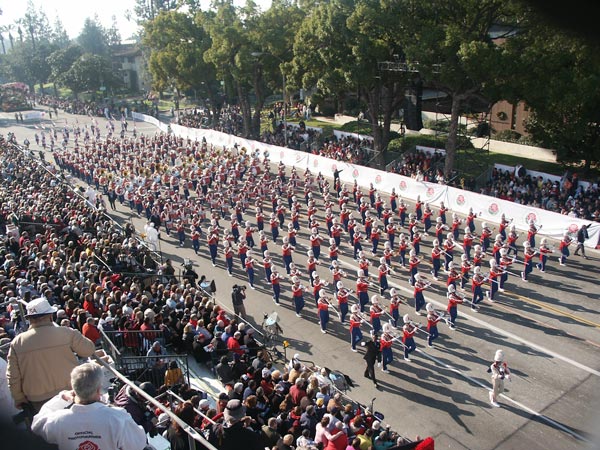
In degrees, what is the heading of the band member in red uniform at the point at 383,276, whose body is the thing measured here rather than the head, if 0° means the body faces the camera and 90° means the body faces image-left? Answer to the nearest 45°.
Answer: approximately 315°

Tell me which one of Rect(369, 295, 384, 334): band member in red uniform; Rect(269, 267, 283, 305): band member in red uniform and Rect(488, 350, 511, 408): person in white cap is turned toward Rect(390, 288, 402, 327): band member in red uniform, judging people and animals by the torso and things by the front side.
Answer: Rect(269, 267, 283, 305): band member in red uniform

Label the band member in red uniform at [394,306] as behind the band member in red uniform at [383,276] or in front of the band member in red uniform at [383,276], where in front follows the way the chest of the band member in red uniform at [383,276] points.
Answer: in front

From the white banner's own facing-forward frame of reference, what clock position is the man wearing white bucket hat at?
The man wearing white bucket hat is roughly at 11 o'clock from the white banner.

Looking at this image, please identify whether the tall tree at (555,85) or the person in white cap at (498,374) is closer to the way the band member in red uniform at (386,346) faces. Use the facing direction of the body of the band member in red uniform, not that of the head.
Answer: the person in white cap

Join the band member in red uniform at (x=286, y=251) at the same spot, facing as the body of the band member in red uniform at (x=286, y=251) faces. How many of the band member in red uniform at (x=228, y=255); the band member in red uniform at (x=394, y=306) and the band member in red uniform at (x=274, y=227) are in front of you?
1

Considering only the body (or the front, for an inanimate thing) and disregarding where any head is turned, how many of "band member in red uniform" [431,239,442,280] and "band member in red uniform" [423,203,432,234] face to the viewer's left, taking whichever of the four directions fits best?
0

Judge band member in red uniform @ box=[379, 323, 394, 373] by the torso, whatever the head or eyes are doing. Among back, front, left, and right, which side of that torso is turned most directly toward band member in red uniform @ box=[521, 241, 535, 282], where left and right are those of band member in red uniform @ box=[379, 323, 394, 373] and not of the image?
left

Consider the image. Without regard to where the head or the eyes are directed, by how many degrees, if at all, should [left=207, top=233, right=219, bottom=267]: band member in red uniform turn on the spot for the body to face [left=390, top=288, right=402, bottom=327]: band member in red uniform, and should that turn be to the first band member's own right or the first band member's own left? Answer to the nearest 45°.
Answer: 0° — they already face them

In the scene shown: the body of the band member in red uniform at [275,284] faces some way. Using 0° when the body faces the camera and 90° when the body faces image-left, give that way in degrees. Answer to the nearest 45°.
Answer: approximately 315°

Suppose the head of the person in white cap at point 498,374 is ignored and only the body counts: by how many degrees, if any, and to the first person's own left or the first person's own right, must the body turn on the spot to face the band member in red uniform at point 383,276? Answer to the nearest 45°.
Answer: approximately 180°

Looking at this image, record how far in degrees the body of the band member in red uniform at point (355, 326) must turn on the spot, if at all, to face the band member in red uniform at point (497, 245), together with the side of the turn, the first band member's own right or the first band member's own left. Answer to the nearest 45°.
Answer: approximately 90° to the first band member's own left
